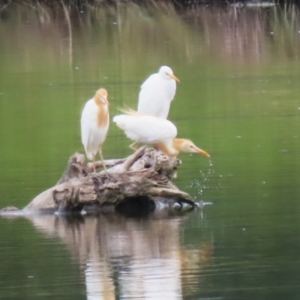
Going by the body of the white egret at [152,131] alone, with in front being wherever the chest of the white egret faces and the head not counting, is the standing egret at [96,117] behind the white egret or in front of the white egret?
behind

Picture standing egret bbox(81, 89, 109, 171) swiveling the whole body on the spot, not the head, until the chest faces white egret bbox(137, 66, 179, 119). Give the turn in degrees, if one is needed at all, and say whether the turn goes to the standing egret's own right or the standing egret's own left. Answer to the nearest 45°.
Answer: approximately 90° to the standing egret's own left

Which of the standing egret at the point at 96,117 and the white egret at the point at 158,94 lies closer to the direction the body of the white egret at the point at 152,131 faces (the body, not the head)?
the white egret

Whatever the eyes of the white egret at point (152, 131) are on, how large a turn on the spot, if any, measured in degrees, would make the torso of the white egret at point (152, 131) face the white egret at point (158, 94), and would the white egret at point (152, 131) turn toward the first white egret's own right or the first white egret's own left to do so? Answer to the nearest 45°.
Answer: approximately 90° to the first white egret's own left

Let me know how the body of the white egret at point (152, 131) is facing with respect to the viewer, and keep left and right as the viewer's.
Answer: facing to the right of the viewer

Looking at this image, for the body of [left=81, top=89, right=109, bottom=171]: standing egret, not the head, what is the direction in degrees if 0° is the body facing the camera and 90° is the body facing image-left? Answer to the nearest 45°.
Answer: approximately 315°
